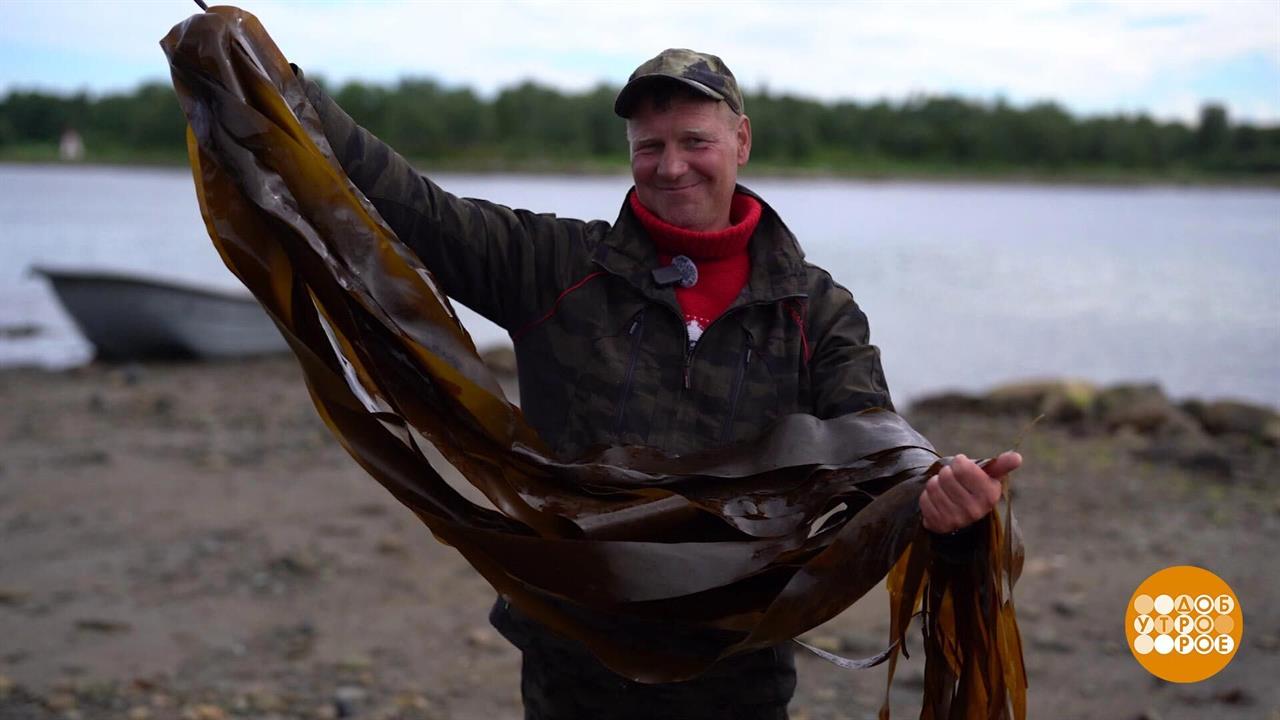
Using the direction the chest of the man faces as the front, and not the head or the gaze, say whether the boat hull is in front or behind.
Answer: behind

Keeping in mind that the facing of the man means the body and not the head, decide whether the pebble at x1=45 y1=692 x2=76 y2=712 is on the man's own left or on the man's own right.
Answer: on the man's own right

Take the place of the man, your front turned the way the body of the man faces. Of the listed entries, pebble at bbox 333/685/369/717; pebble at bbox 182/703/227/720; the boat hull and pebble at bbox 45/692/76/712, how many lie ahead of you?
0

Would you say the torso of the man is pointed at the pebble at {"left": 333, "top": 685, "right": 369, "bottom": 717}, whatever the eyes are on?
no

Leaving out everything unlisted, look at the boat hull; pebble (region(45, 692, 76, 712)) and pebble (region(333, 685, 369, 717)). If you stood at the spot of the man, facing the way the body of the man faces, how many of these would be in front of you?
0

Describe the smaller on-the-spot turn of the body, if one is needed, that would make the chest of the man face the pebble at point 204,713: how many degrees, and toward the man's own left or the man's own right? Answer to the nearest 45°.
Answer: approximately 135° to the man's own right

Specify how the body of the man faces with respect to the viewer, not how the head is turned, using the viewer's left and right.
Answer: facing the viewer

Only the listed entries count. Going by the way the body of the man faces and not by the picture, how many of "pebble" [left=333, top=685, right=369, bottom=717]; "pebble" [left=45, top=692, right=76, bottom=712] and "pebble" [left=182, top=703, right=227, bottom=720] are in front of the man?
0
